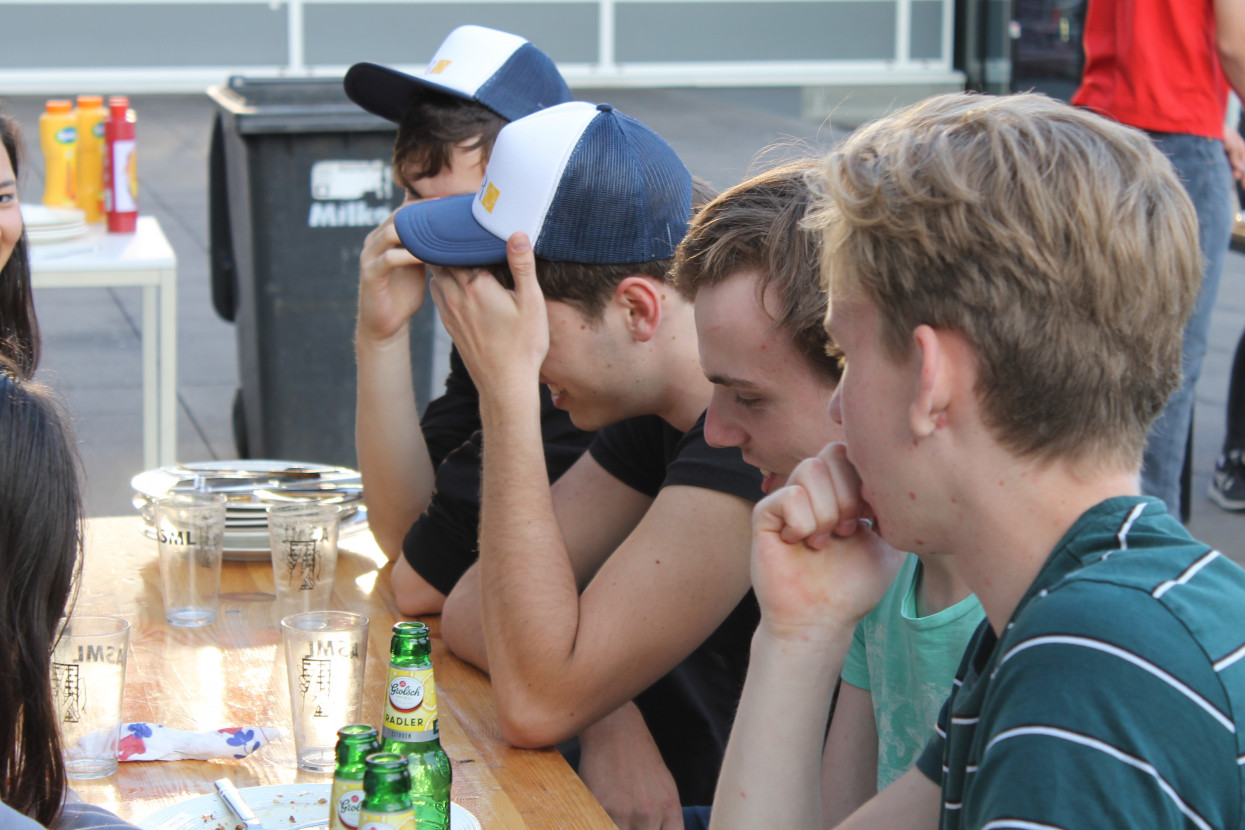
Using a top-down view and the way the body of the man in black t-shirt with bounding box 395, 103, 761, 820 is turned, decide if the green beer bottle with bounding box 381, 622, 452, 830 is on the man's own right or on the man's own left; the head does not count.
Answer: on the man's own left

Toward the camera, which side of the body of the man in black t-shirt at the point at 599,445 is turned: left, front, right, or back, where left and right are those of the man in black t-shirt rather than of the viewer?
left

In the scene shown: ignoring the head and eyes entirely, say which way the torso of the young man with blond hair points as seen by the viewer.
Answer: to the viewer's left

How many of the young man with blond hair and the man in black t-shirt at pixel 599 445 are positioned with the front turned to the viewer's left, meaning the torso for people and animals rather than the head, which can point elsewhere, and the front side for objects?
2

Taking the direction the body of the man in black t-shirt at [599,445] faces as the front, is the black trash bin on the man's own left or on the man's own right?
on the man's own right

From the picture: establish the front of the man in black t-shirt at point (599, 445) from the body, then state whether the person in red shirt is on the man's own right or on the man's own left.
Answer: on the man's own right

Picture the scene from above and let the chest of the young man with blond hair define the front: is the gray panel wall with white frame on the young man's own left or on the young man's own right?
on the young man's own right

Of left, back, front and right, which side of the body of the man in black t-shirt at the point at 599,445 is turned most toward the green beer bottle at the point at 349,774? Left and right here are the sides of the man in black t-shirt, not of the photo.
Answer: left
